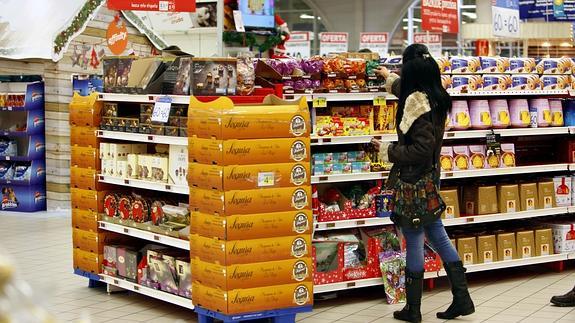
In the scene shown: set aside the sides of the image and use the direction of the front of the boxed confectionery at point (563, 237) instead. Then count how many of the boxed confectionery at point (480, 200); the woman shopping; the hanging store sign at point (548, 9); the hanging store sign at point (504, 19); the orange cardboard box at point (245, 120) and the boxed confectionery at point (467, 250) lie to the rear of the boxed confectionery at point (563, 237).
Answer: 2

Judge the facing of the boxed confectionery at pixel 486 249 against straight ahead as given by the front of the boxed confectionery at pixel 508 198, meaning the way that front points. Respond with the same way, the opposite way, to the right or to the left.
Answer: the same way

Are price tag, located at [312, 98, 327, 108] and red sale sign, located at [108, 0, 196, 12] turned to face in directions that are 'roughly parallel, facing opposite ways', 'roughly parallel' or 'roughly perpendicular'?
roughly parallel

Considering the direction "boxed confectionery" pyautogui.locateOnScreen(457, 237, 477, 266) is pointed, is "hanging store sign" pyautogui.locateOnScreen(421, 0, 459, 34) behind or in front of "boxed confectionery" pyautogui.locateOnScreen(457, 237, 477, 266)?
behind

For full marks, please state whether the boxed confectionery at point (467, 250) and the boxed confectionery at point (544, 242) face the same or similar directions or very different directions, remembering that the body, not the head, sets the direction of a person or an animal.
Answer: same or similar directions

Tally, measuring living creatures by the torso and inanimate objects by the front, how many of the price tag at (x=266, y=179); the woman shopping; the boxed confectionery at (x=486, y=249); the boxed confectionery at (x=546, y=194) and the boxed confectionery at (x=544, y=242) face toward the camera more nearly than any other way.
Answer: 4

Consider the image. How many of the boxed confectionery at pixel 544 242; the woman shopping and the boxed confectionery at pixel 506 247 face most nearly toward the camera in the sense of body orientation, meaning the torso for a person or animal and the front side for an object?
2

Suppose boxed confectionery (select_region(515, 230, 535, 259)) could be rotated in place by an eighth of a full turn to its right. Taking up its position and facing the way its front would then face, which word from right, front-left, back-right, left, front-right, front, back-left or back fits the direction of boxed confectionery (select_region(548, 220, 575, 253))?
back

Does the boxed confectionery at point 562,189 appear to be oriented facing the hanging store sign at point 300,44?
no

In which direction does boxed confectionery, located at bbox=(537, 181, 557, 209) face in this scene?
toward the camera

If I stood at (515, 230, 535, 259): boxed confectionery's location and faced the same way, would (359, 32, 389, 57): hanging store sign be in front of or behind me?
behind

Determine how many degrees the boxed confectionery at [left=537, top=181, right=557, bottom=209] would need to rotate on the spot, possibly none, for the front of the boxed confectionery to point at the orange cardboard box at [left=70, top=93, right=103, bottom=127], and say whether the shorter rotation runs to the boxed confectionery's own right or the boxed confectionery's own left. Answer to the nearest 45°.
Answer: approximately 45° to the boxed confectionery's own right

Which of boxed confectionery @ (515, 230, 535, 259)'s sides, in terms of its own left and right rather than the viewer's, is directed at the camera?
front

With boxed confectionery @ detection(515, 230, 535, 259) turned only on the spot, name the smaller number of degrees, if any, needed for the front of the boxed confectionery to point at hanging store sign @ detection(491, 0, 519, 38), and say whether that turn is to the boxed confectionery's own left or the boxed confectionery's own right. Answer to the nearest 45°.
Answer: approximately 180°

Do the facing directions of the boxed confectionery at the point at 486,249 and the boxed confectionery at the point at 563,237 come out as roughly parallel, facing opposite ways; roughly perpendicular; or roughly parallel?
roughly parallel

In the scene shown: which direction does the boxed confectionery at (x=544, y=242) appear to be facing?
toward the camera

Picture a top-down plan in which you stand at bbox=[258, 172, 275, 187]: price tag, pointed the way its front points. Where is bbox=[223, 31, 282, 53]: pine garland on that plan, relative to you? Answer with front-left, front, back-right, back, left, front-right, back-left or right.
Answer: back
